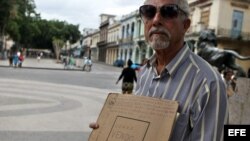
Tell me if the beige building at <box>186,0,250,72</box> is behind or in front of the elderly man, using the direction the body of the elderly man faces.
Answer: behind

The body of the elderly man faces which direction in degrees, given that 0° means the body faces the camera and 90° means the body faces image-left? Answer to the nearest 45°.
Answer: approximately 45°

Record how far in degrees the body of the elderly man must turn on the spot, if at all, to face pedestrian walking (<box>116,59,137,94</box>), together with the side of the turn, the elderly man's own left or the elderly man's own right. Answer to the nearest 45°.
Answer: approximately 135° to the elderly man's own right
